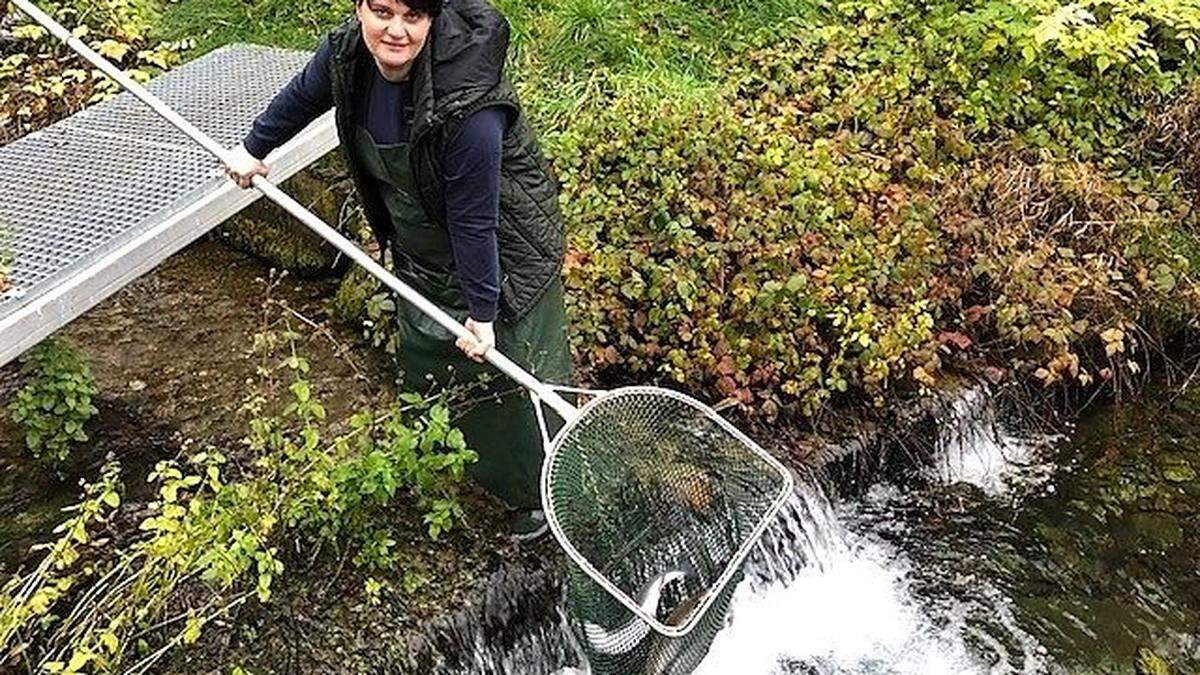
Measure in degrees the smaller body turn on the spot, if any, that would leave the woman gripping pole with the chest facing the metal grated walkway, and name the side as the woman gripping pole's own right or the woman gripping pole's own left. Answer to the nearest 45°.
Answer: approximately 90° to the woman gripping pole's own right

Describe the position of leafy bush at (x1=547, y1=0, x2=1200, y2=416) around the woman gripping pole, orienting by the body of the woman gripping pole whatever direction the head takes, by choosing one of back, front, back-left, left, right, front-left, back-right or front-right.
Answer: back

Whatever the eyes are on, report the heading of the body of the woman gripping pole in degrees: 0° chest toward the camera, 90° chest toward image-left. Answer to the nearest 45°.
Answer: approximately 45°

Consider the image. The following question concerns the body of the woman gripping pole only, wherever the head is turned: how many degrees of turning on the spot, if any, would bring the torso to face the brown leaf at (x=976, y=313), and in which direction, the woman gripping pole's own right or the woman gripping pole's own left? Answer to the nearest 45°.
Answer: approximately 180°
